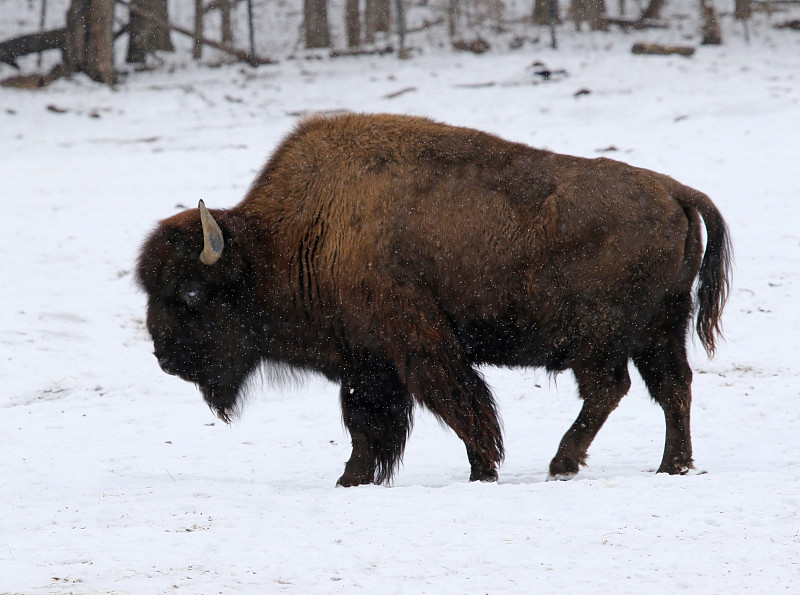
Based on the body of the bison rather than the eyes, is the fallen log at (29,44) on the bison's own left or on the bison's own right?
on the bison's own right

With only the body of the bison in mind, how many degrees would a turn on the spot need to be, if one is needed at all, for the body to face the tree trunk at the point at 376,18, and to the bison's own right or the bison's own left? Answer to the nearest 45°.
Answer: approximately 90° to the bison's own right

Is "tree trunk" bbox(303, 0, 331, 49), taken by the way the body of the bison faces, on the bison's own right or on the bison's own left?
on the bison's own right

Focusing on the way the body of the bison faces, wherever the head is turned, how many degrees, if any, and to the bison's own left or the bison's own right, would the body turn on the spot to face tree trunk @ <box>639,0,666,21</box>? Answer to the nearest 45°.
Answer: approximately 90° to the bison's own right

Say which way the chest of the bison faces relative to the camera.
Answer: to the viewer's left

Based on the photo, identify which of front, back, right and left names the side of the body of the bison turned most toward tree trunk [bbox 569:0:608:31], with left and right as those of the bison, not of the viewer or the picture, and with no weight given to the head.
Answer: right
